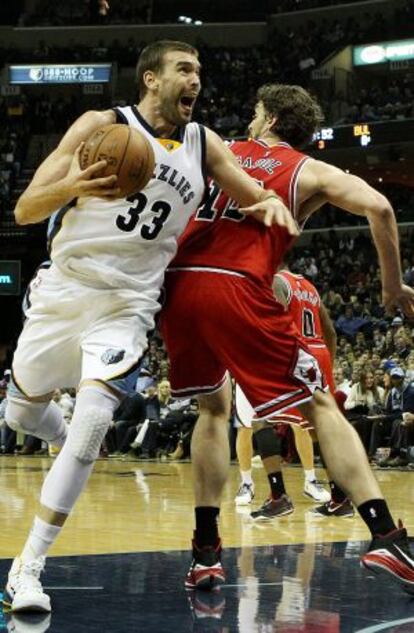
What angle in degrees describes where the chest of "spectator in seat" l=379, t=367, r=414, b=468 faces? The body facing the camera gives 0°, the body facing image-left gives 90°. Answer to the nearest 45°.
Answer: approximately 45°

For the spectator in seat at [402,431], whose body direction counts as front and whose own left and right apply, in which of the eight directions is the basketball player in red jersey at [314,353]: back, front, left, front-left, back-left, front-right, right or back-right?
front-left

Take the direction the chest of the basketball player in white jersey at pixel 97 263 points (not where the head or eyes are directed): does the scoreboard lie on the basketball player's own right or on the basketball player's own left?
on the basketball player's own left

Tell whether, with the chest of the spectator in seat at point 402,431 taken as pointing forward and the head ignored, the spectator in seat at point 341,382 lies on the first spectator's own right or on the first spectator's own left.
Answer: on the first spectator's own right

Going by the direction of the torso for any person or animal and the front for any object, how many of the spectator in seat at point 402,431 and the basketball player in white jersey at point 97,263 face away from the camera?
0

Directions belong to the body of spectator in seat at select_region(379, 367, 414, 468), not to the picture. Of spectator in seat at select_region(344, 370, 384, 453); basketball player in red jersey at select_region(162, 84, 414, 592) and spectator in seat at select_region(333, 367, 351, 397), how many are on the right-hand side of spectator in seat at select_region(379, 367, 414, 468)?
2

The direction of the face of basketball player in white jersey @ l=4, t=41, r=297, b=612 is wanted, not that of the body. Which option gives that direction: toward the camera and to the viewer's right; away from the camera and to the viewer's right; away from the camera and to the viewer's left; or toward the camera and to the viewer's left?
toward the camera and to the viewer's right

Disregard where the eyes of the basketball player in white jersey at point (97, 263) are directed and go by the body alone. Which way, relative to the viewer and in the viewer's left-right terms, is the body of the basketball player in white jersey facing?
facing the viewer and to the right of the viewer

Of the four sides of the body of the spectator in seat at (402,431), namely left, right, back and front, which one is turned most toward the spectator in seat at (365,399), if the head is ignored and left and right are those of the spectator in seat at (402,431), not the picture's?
right

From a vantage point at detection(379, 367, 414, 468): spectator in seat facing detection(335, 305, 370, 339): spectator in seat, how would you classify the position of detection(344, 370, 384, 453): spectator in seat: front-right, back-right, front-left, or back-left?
front-left
